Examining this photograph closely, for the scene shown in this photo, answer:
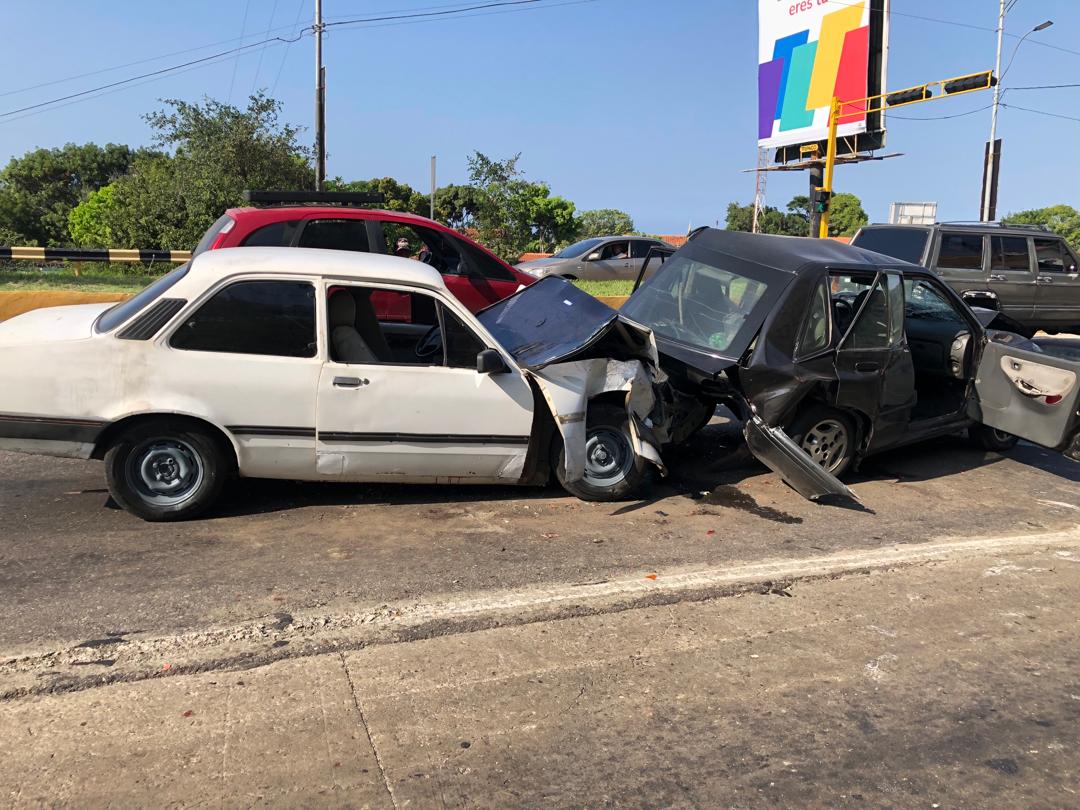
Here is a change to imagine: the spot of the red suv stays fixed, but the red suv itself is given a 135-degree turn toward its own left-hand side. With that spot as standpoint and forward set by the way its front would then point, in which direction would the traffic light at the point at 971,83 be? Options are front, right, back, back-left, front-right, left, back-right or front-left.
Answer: right

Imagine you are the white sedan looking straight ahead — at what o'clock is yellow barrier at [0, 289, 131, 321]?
The yellow barrier is roughly at 8 o'clock from the white sedan.

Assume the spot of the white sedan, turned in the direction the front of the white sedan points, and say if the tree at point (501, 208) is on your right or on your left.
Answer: on your left

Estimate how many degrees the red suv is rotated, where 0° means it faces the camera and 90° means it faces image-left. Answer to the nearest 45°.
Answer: approximately 270°

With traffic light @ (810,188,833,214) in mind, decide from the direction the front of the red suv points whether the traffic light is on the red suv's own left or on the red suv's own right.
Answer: on the red suv's own left

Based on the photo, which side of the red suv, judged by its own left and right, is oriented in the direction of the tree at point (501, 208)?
left

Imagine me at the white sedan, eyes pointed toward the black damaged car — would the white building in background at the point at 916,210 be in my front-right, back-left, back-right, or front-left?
front-left

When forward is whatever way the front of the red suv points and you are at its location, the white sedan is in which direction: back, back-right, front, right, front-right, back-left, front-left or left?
right

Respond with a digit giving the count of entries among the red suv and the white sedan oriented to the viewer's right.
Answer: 2

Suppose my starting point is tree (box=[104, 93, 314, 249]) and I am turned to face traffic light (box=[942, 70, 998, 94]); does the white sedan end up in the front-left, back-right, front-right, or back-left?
front-right

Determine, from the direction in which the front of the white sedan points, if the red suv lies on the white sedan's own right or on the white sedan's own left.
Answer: on the white sedan's own left

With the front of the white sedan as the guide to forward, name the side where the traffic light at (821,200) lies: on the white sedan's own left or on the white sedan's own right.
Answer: on the white sedan's own left

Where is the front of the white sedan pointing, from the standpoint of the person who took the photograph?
facing to the right of the viewer
